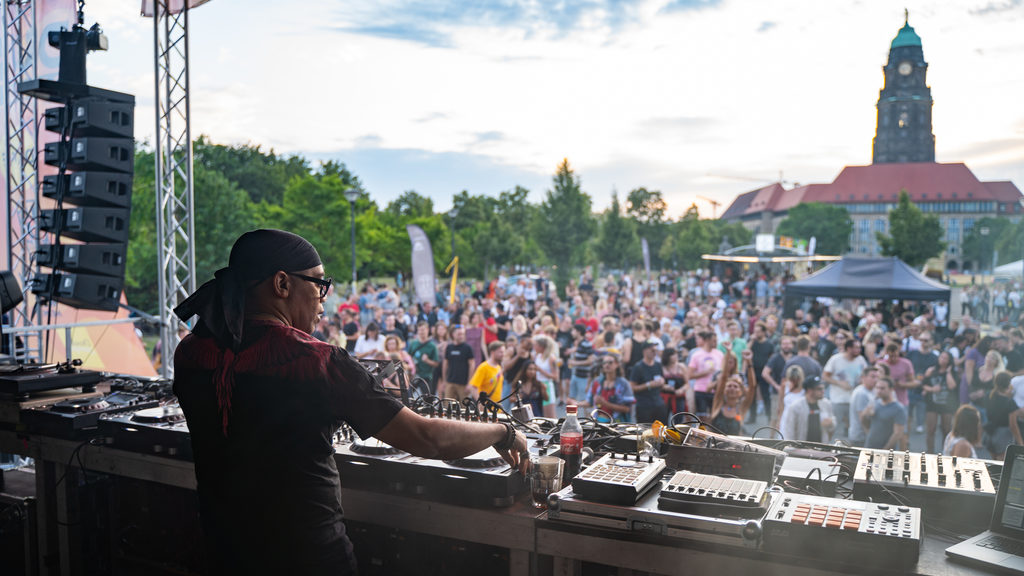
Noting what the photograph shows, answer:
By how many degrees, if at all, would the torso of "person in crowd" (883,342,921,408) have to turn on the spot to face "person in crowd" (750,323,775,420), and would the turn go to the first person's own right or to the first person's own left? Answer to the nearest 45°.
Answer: approximately 90° to the first person's own right

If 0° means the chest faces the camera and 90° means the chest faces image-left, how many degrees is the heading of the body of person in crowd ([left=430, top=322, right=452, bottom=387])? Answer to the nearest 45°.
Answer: approximately 0°

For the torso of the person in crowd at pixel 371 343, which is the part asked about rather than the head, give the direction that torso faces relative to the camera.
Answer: toward the camera

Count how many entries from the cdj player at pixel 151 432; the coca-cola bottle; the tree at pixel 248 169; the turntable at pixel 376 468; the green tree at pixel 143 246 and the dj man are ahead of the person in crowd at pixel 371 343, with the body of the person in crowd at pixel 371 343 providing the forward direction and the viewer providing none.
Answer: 4

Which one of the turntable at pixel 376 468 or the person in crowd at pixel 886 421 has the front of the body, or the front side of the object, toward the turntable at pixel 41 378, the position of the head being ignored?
the person in crowd

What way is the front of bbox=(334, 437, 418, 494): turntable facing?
toward the camera

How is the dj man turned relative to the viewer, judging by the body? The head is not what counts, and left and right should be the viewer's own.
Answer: facing away from the viewer and to the right of the viewer

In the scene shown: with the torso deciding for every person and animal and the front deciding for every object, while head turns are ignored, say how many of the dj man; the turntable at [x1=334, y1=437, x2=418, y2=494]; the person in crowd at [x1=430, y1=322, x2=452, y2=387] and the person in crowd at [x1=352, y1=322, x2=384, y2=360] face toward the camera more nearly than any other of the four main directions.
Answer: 3

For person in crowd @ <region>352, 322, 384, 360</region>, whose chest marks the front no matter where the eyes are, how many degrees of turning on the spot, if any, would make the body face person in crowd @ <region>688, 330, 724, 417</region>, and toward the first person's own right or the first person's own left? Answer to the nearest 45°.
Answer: approximately 45° to the first person's own left

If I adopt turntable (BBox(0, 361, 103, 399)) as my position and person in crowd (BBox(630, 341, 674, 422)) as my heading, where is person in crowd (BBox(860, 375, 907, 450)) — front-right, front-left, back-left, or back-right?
front-right

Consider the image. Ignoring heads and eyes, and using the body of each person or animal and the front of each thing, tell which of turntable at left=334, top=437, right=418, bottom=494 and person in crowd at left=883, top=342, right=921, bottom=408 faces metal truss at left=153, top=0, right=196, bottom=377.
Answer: the person in crowd

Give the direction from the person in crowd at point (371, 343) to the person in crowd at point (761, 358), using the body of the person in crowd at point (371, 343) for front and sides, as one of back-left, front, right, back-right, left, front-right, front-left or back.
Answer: left

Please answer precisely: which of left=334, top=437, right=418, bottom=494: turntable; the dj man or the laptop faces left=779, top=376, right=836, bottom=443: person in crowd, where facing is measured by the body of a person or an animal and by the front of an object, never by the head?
the dj man

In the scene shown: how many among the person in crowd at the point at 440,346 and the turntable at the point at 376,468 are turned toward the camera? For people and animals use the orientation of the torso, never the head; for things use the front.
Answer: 2
